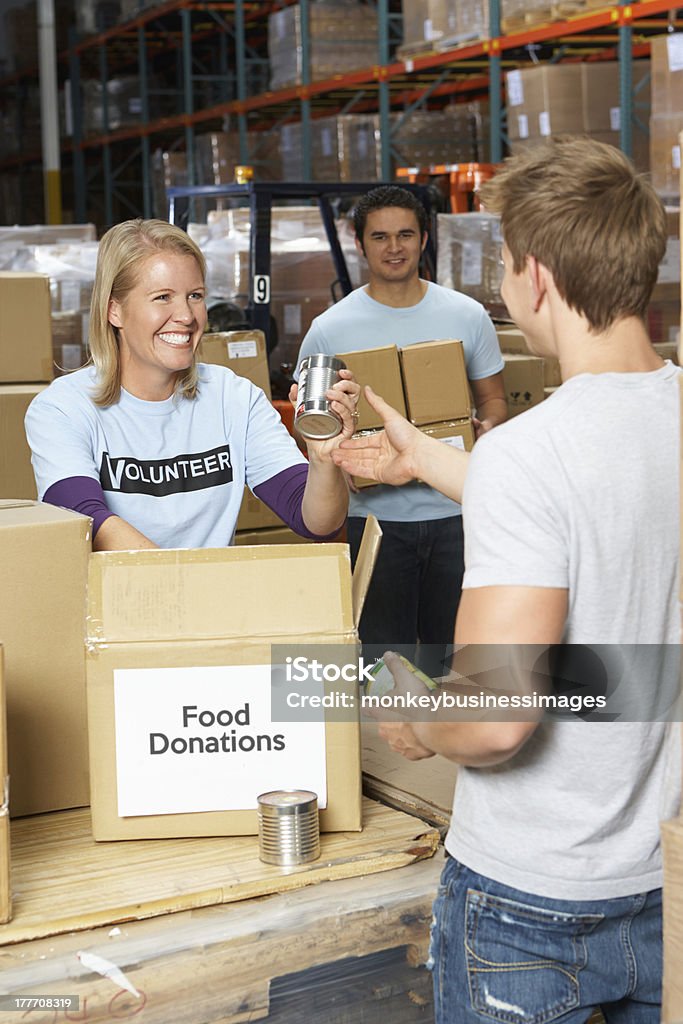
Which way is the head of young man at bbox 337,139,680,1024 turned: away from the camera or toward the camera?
away from the camera

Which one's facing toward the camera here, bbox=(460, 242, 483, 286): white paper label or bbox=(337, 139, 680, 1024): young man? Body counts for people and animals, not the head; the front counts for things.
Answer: the white paper label

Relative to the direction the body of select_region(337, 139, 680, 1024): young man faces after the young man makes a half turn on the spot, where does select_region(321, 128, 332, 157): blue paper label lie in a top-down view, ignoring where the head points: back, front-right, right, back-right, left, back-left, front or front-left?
back-left

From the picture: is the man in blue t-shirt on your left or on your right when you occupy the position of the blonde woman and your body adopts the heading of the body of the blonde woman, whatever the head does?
on your left

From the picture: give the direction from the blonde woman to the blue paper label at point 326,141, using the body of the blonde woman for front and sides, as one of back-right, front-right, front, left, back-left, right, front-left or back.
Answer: back-left

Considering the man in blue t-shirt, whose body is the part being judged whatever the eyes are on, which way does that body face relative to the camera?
toward the camera

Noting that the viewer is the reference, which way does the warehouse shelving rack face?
facing the viewer and to the left of the viewer

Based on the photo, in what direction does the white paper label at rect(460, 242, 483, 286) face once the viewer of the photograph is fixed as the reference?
facing the viewer

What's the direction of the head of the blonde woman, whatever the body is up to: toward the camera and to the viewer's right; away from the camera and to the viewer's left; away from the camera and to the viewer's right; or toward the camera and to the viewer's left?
toward the camera and to the viewer's right

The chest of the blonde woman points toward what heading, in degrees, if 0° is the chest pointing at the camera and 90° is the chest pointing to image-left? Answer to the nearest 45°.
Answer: approximately 315°

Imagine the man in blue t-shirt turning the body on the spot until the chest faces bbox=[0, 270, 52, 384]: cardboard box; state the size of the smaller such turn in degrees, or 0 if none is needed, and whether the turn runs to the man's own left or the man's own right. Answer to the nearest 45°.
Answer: approximately 45° to the man's own right

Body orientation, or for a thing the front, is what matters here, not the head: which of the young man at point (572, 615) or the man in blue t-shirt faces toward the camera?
the man in blue t-shirt

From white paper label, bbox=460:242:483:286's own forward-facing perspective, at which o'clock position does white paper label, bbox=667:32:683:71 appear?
white paper label, bbox=667:32:683:71 is roughly at 9 o'clock from white paper label, bbox=460:242:483:286.

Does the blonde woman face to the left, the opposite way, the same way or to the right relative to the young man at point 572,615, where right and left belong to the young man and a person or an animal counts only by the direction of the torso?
the opposite way

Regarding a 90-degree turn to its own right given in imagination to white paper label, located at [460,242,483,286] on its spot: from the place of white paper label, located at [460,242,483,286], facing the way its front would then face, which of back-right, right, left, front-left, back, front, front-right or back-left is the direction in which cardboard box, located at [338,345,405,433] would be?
left

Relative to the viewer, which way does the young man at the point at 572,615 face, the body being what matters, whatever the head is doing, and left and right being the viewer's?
facing away from the viewer and to the left of the viewer
